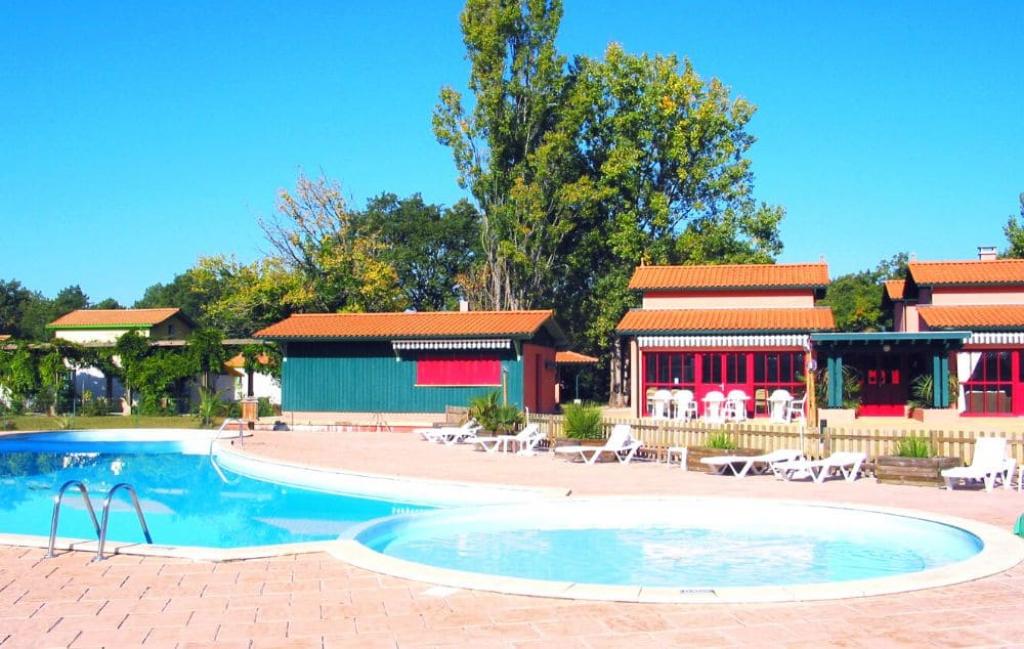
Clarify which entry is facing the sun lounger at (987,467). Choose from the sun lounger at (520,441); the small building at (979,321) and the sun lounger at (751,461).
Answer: the small building

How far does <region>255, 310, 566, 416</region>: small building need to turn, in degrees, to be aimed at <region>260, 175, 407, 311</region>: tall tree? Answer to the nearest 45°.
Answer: approximately 180°

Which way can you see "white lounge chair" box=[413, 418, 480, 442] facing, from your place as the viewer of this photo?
facing to the left of the viewer

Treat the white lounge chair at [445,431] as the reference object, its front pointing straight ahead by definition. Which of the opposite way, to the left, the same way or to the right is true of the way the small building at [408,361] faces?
to the left

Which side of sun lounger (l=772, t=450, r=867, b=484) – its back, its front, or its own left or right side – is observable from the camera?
left

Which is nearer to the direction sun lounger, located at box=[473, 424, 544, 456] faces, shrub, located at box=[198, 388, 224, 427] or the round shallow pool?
the shrub

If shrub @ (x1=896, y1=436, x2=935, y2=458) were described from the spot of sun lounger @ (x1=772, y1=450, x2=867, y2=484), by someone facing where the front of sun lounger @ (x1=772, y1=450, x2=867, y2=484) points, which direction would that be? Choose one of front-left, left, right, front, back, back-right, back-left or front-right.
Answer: back

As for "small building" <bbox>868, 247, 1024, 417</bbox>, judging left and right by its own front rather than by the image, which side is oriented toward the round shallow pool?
front

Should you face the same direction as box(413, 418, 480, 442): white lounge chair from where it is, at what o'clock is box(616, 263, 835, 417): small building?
The small building is roughly at 5 o'clock from the white lounge chair.

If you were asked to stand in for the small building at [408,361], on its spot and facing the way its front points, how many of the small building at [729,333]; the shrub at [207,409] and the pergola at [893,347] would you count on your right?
1

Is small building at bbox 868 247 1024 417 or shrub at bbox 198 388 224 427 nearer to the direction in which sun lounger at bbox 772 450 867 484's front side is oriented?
the shrub

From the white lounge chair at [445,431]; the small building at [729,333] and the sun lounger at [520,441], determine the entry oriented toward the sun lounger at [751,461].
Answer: the small building

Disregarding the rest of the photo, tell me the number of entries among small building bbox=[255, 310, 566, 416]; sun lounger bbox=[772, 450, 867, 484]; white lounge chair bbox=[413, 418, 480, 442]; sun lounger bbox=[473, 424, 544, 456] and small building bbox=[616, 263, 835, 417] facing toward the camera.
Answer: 2

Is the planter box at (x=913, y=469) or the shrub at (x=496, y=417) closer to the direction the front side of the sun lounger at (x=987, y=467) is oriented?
the planter box

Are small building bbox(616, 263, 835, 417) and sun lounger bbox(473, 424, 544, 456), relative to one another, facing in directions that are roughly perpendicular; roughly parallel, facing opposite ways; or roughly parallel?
roughly perpendicular

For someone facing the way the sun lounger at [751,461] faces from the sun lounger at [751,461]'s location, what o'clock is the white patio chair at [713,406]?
The white patio chair is roughly at 3 o'clock from the sun lounger.

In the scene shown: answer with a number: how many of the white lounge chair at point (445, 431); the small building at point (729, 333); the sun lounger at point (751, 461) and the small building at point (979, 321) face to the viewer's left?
2

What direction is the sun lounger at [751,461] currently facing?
to the viewer's left
